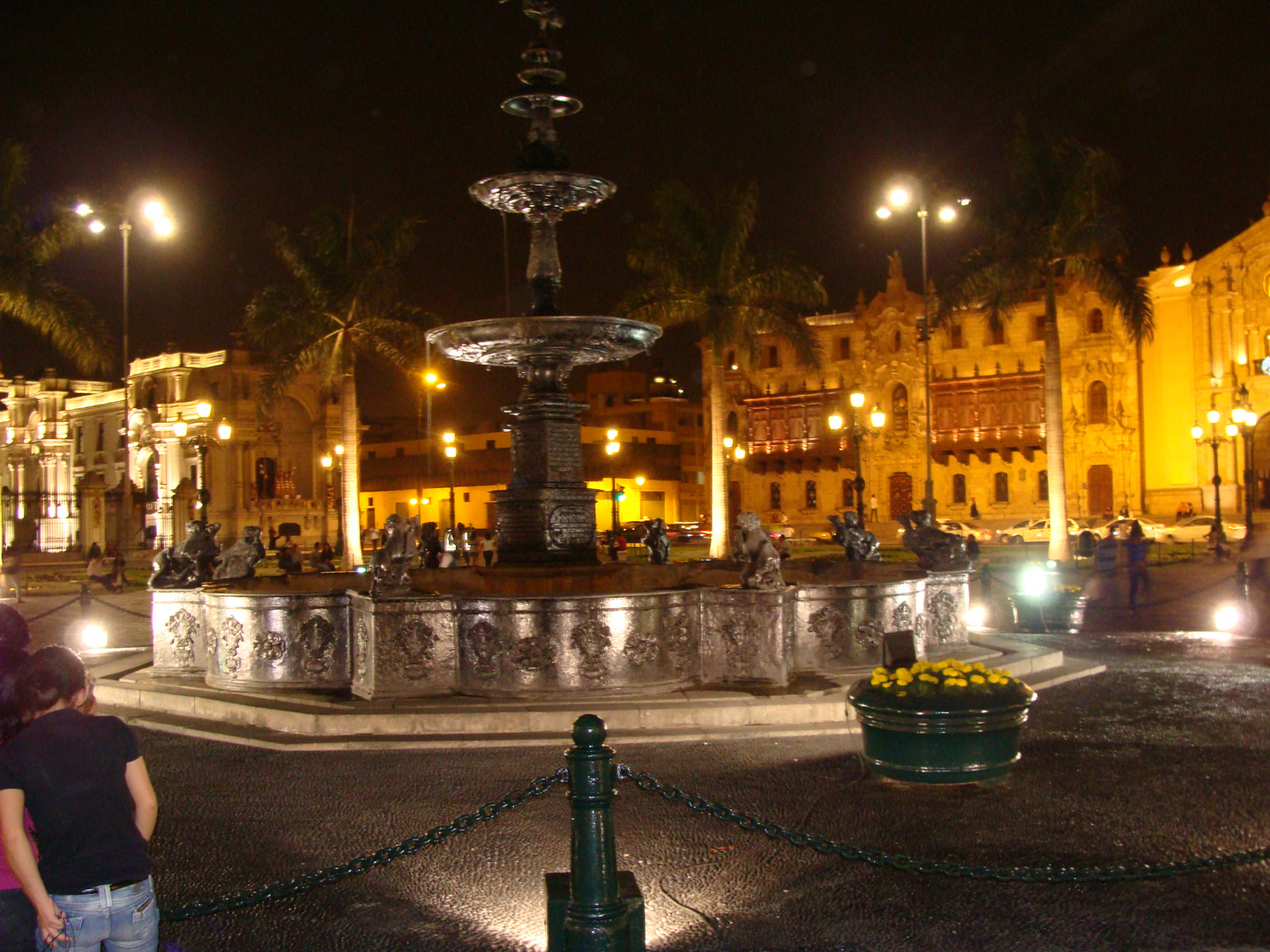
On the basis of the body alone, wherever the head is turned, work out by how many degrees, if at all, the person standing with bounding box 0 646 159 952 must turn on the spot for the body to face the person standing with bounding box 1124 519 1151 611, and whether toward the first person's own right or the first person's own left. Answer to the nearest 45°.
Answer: approximately 45° to the first person's own right

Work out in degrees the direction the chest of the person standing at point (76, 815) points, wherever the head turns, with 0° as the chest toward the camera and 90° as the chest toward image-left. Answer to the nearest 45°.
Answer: approximately 180°

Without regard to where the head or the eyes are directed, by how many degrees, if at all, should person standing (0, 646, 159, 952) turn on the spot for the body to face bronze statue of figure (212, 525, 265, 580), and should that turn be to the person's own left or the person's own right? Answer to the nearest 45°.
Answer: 0° — they already face it

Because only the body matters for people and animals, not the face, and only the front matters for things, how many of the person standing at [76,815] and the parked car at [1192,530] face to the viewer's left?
1

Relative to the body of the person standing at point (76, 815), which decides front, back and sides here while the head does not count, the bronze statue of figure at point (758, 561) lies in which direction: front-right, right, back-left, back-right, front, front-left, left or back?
front-right

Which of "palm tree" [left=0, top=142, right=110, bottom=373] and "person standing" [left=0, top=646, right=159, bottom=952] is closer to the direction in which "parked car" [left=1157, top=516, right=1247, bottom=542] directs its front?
the palm tree

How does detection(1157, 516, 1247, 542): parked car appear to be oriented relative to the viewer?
to the viewer's left

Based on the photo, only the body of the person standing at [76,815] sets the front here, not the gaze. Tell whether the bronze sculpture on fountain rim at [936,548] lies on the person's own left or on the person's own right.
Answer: on the person's own right

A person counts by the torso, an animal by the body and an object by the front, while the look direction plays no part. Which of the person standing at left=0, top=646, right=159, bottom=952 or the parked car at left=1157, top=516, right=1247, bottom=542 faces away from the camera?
the person standing

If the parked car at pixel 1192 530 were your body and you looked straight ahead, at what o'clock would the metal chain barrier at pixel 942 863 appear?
The metal chain barrier is roughly at 9 o'clock from the parked car.
